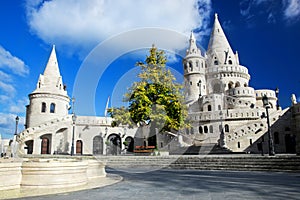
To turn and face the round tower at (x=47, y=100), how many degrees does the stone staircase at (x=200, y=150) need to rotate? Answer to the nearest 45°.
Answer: approximately 90° to its right

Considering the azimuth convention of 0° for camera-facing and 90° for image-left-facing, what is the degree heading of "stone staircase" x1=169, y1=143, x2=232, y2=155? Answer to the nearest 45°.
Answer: approximately 0°

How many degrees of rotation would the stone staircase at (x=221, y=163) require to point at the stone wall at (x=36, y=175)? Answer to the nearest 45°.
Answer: approximately 45° to its right

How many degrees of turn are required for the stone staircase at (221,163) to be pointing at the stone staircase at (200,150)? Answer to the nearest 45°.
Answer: approximately 180°

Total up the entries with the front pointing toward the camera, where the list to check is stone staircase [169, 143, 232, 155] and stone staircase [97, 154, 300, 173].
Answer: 2

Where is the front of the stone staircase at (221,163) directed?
toward the camera

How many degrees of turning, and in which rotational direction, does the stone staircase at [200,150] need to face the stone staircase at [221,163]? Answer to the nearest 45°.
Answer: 0° — it already faces it

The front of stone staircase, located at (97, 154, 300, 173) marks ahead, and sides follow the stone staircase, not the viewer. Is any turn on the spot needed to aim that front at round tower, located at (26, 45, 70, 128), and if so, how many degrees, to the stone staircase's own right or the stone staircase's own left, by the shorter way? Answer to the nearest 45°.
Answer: approximately 135° to the stone staircase's own right

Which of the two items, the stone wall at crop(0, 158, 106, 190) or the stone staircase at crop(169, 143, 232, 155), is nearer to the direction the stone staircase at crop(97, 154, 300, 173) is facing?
the stone wall

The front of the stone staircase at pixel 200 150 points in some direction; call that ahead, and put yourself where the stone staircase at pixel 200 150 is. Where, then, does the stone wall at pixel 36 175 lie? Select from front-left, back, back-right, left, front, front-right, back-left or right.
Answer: front
